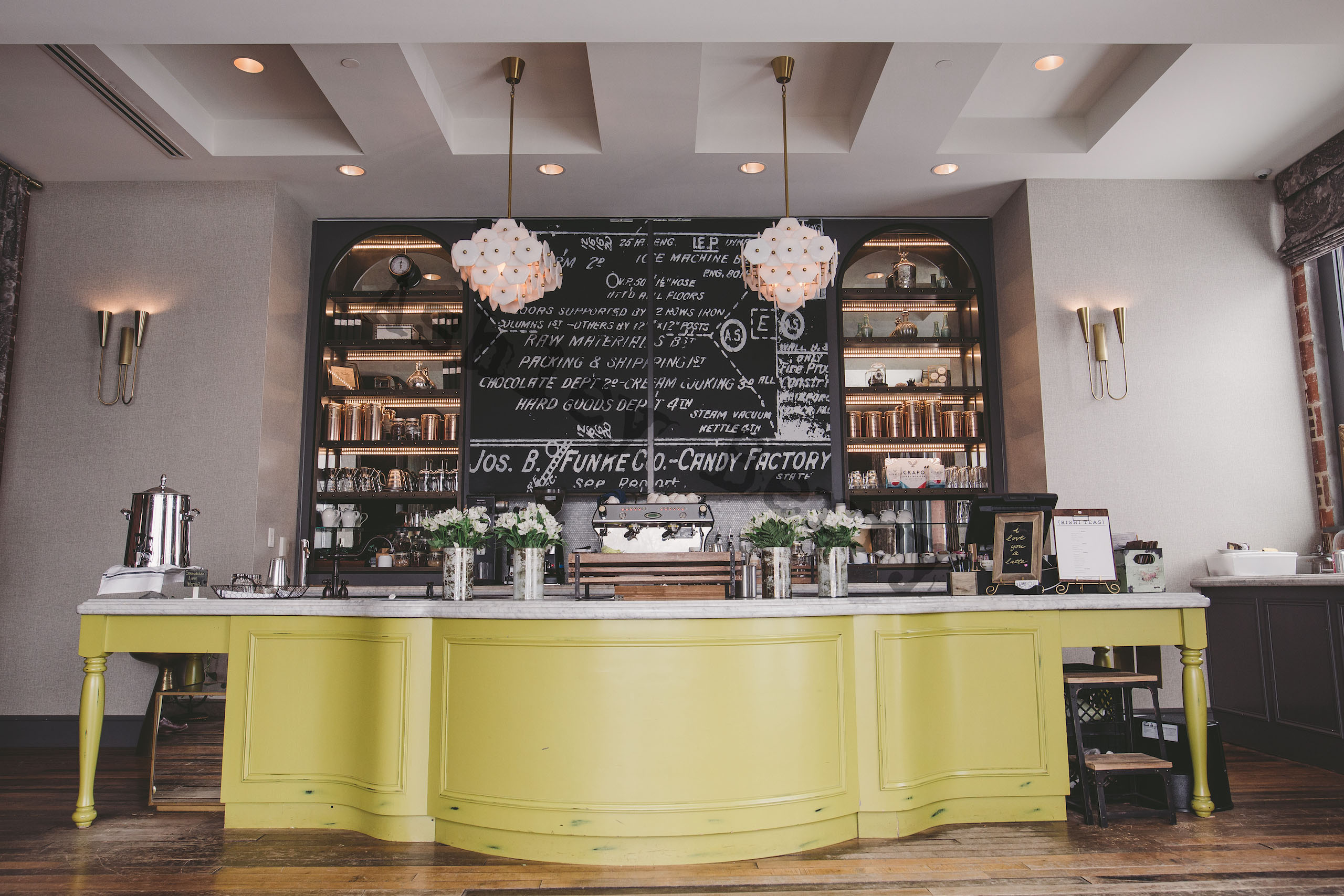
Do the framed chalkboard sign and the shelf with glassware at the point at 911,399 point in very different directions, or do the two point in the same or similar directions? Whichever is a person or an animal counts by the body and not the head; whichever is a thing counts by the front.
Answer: same or similar directions

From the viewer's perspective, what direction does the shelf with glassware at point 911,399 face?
toward the camera

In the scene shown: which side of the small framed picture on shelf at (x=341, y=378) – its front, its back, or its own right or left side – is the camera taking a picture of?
front

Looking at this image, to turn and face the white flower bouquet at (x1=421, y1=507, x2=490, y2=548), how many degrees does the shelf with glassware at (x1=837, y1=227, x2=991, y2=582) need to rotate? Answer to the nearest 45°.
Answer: approximately 45° to its right

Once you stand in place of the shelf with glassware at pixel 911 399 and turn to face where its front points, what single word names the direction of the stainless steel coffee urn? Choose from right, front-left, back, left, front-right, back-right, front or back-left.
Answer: front-right

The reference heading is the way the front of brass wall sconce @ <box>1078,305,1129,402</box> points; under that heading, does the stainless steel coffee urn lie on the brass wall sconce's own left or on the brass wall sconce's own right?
on the brass wall sconce's own right

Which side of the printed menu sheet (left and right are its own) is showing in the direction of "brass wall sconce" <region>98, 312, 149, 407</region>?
right

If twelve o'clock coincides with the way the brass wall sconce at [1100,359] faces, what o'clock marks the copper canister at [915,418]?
The copper canister is roughly at 3 o'clock from the brass wall sconce.

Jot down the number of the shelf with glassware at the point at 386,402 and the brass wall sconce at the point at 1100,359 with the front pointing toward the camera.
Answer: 2

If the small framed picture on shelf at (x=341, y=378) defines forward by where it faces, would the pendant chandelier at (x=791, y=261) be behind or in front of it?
in front

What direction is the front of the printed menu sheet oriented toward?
toward the camera

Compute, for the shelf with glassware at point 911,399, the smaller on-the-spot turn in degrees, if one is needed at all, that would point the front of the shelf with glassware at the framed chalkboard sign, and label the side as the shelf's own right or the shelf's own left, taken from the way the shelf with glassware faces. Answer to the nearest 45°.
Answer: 0° — it already faces it

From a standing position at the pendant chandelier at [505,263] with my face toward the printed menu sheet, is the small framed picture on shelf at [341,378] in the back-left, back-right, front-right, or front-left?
back-left

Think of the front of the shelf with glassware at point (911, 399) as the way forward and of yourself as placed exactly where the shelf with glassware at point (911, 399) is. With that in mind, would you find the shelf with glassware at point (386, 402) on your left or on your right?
on your right

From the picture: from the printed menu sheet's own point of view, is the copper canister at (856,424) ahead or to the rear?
to the rear

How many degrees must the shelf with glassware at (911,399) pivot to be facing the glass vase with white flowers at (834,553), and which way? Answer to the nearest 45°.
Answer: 0° — it already faces it

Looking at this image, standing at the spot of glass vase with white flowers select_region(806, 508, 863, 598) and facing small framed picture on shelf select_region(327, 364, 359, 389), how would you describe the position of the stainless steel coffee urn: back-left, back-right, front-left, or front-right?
front-left
